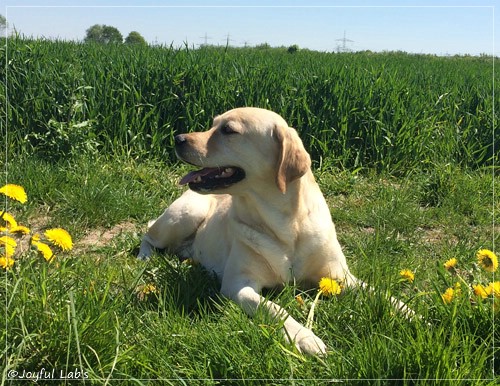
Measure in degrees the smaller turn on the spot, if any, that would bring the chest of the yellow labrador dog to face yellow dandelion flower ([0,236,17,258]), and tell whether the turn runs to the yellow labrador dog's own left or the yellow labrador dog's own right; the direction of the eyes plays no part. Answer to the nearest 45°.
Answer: approximately 90° to the yellow labrador dog's own right

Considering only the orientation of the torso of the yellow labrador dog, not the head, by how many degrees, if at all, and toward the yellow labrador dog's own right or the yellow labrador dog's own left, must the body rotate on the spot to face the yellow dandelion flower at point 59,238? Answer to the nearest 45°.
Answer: approximately 90° to the yellow labrador dog's own right

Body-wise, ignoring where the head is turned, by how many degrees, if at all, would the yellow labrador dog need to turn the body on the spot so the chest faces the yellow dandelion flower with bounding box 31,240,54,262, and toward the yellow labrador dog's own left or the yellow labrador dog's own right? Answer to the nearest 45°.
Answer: approximately 90° to the yellow labrador dog's own right

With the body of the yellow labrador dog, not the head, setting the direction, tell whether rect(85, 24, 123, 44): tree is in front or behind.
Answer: behind

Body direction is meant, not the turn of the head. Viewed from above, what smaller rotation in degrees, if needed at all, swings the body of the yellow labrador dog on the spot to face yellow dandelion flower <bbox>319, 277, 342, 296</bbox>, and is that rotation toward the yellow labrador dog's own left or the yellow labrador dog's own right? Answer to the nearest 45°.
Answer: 0° — it already faces it

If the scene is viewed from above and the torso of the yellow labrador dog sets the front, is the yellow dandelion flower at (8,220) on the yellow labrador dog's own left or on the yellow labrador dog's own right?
on the yellow labrador dog's own right
